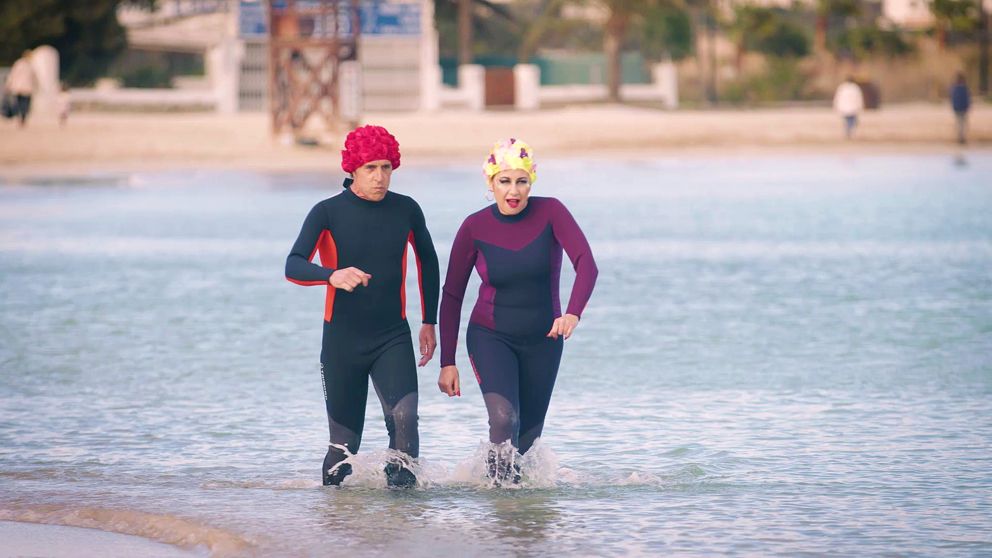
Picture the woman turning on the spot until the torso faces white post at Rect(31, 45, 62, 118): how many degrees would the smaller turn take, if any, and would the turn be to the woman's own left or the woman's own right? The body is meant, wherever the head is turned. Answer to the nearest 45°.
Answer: approximately 180°

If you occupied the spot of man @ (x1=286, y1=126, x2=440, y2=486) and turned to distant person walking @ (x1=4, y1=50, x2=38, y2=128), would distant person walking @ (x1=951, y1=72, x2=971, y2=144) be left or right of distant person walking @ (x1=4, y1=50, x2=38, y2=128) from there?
right

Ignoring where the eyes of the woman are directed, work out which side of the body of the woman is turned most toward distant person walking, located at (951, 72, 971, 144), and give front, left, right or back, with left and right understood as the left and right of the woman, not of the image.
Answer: back

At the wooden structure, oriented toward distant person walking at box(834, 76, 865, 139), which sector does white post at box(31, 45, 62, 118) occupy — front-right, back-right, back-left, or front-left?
back-left

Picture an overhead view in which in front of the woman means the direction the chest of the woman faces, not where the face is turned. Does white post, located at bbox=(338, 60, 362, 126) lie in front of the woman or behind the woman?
behind

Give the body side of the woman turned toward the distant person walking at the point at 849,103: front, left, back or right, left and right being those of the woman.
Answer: back

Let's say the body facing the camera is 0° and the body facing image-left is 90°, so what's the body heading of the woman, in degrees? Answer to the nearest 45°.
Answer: approximately 0°

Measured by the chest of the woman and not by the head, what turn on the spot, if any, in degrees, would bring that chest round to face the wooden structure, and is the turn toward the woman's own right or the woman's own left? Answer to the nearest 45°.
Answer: approximately 180°
